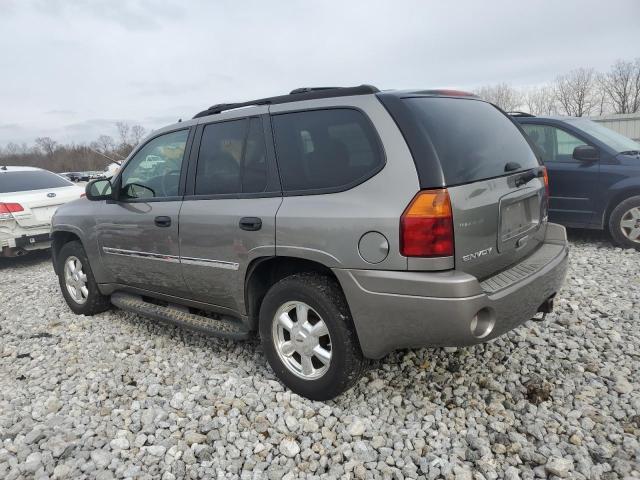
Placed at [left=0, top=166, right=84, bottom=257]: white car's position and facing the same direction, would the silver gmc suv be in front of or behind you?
behind

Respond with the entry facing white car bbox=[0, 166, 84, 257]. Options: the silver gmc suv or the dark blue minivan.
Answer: the silver gmc suv

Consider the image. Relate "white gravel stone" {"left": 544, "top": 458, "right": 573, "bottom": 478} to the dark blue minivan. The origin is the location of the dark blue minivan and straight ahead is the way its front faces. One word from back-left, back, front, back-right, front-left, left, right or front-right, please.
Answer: front-right

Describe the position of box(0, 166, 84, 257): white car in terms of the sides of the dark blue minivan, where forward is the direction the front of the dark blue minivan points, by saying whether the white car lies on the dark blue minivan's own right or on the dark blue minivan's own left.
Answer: on the dark blue minivan's own right

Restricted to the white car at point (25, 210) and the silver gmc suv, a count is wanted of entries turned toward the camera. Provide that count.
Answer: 0

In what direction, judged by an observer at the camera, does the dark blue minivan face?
facing the viewer and to the right of the viewer

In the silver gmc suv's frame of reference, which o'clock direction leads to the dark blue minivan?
The dark blue minivan is roughly at 3 o'clock from the silver gmc suv.

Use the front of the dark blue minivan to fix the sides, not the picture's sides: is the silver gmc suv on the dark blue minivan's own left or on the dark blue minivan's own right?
on the dark blue minivan's own right

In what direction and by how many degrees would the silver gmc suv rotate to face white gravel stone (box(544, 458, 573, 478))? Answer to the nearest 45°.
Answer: approximately 180°

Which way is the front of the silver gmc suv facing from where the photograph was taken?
facing away from the viewer and to the left of the viewer

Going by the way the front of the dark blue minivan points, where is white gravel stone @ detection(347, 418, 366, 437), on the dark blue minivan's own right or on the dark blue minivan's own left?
on the dark blue minivan's own right

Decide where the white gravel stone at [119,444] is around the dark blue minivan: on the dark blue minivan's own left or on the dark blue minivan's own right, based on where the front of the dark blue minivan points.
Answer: on the dark blue minivan's own right

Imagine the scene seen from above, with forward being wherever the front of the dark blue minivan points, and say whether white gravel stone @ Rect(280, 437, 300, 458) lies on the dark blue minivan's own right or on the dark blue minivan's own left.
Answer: on the dark blue minivan's own right

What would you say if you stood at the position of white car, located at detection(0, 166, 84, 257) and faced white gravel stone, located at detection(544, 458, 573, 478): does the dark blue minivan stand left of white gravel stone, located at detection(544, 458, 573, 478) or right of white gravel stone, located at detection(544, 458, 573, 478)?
left

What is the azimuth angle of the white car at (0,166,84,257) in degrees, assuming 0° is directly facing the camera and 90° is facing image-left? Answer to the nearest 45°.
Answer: approximately 135°
